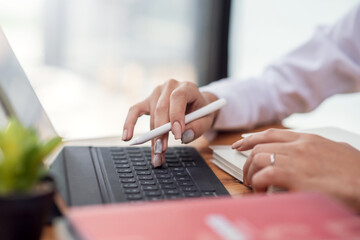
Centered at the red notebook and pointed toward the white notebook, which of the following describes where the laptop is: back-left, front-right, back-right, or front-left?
front-left

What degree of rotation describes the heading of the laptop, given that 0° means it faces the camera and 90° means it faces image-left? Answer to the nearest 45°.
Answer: approximately 270°

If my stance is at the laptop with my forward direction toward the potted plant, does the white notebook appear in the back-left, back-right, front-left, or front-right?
back-left

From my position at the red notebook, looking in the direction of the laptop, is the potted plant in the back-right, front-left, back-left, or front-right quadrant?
front-left
